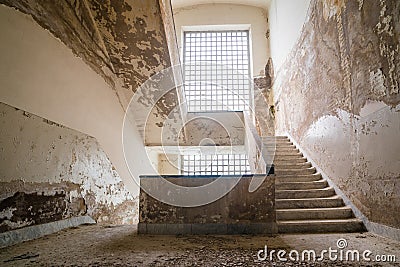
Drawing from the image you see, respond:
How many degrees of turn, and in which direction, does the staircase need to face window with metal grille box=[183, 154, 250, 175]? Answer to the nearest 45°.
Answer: approximately 135° to its right

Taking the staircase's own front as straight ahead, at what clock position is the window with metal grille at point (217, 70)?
The window with metal grille is roughly at 5 o'clock from the staircase.

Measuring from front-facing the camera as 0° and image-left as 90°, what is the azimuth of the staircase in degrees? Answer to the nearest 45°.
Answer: approximately 0°
